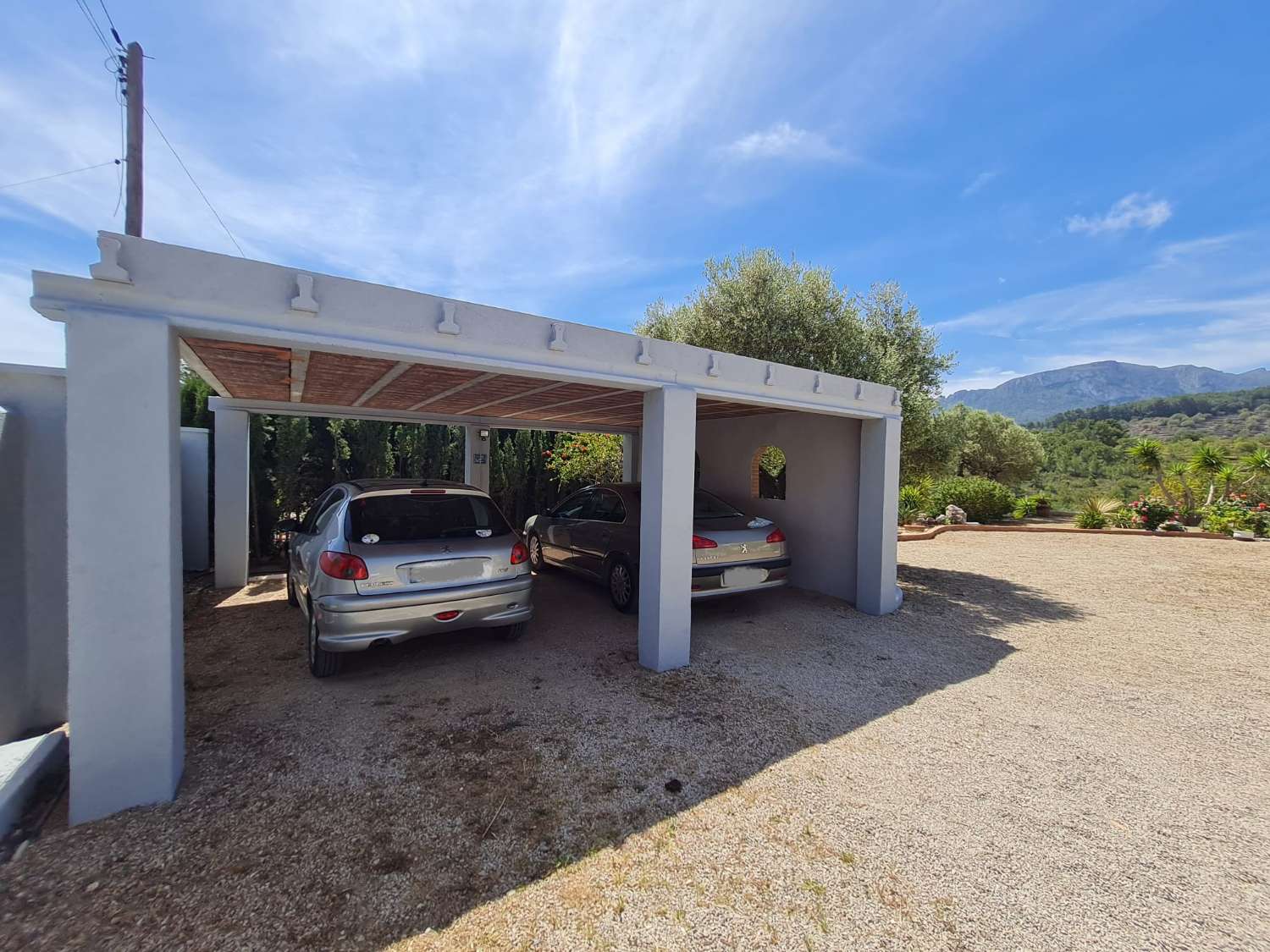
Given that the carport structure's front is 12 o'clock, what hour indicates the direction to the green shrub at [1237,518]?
The green shrub is roughly at 10 o'clock from the carport structure.

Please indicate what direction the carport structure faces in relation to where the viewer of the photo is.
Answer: facing the viewer and to the right of the viewer

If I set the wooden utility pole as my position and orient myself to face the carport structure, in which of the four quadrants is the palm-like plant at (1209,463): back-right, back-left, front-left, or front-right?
front-left

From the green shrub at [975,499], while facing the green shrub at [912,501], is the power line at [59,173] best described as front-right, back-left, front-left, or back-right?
front-left

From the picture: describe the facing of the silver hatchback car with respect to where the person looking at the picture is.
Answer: facing away from the viewer and to the left of the viewer

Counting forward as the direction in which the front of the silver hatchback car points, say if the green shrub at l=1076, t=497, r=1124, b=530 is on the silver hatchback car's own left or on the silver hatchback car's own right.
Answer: on the silver hatchback car's own right

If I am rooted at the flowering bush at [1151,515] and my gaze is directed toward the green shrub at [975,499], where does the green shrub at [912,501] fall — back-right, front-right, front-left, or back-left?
front-left

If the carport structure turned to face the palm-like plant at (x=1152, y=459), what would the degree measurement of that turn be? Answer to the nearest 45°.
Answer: approximately 45° to its left

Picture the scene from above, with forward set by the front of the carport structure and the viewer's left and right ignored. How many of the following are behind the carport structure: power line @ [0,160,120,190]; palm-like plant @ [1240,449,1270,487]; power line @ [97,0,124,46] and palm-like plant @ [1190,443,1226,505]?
2
